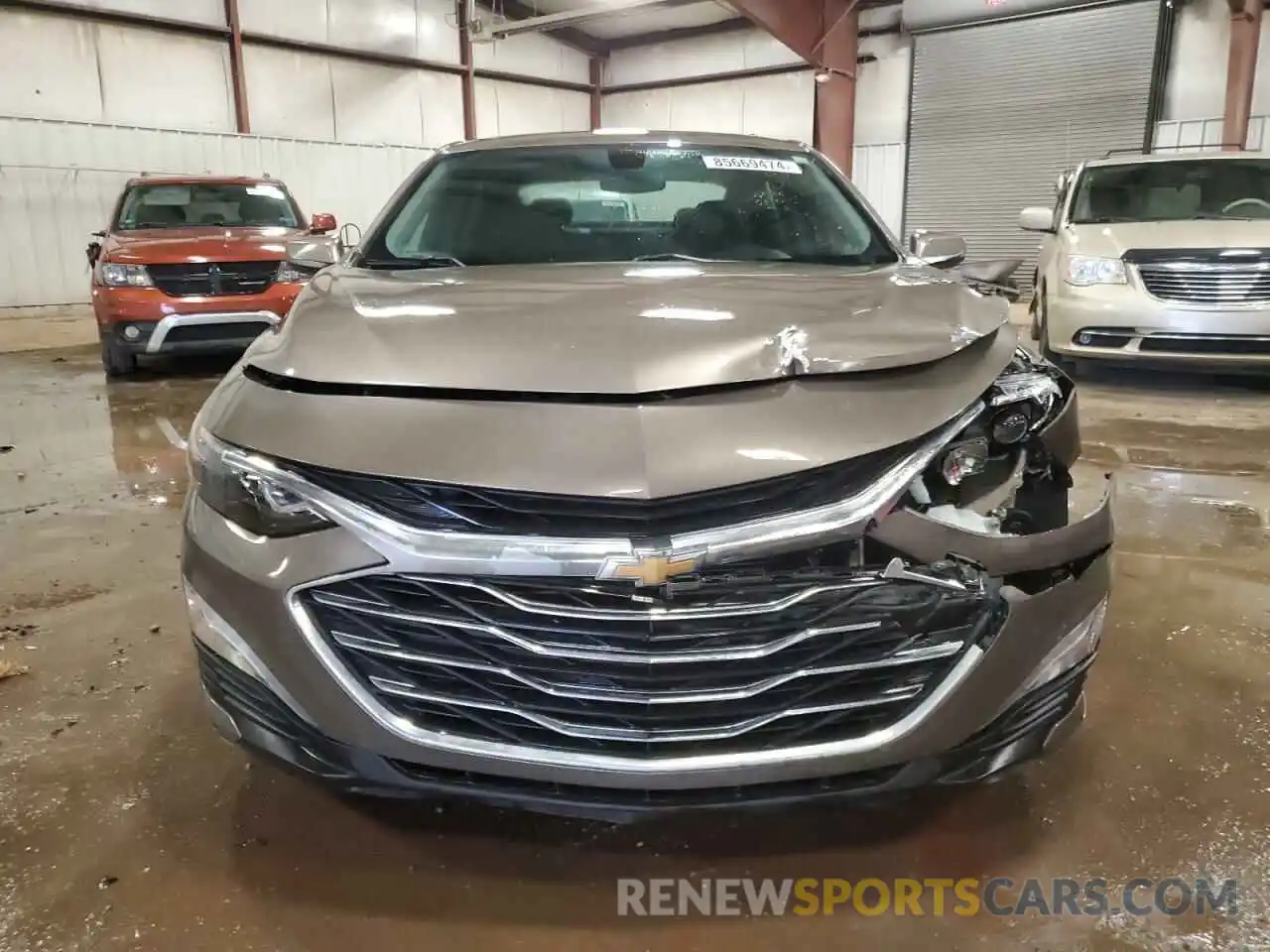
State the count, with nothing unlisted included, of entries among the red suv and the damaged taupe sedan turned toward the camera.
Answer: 2

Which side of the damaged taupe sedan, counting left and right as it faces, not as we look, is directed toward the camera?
front

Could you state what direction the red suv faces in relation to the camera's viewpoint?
facing the viewer

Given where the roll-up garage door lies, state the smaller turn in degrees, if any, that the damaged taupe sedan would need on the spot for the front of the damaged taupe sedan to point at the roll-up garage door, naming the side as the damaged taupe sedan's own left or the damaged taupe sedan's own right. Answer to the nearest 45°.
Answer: approximately 180°

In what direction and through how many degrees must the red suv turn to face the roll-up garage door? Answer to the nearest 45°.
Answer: approximately 90° to its left

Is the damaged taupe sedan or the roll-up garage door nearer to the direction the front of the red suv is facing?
the damaged taupe sedan

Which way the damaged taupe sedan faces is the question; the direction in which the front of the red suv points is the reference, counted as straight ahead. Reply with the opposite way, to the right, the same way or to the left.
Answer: the same way

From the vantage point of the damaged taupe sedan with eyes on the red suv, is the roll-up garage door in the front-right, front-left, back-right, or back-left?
front-right

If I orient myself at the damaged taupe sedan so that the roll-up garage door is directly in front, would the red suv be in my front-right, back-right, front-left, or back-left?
front-left

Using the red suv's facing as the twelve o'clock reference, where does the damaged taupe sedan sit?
The damaged taupe sedan is roughly at 12 o'clock from the red suv.

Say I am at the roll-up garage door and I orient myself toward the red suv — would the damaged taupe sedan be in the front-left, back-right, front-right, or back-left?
front-left

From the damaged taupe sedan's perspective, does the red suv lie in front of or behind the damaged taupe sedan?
behind
